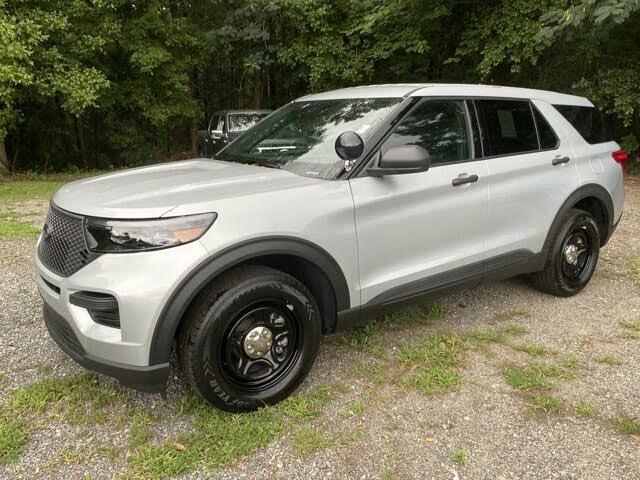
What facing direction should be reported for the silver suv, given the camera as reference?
facing the viewer and to the left of the viewer

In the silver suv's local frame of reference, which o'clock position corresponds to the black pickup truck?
The black pickup truck is roughly at 4 o'clock from the silver suv.

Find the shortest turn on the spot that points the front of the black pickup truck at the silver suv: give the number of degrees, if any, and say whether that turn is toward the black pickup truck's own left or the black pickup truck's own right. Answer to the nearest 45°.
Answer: approximately 45° to the black pickup truck's own left

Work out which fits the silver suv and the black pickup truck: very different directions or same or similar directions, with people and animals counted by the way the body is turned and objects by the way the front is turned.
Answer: same or similar directions

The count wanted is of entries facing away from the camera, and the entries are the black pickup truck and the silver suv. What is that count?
0
